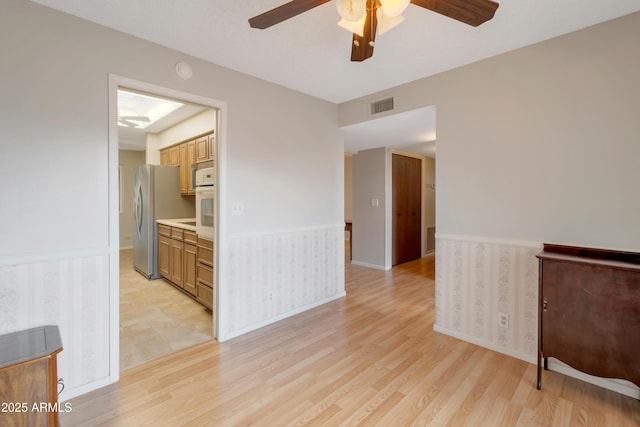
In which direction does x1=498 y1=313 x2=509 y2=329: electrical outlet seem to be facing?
toward the camera

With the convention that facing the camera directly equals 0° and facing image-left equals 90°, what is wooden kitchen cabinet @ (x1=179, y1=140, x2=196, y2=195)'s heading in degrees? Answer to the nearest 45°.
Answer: approximately 45°

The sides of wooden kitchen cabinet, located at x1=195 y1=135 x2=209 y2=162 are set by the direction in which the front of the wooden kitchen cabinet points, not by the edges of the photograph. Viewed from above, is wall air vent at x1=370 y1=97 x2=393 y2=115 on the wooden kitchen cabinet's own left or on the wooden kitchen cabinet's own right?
on the wooden kitchen cabinet's own left

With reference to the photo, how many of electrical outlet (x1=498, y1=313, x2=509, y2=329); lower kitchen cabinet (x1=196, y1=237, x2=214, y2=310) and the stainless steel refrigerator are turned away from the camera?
0

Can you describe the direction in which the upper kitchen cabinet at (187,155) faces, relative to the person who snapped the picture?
facing the viewer and to the left of the viewer

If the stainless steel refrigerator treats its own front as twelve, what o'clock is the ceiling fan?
The ceiling fan is roughly at 10 o'clock from the stainless steel refrigerator.

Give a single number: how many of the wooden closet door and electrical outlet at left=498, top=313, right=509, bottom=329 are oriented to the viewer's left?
0

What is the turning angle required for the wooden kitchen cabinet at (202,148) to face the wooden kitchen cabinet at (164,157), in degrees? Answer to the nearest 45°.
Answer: approximately 135° to its right

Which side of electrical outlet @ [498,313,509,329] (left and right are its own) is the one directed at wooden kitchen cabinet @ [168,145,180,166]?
right

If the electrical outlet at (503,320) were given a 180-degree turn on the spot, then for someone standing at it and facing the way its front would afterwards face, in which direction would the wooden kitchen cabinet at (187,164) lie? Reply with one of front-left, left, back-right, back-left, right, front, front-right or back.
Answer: left

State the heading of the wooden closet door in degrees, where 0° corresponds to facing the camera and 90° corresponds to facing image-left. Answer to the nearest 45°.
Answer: approximately 315°

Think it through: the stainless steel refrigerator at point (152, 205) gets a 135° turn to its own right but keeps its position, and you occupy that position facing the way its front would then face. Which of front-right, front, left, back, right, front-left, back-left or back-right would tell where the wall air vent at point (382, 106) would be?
back-right

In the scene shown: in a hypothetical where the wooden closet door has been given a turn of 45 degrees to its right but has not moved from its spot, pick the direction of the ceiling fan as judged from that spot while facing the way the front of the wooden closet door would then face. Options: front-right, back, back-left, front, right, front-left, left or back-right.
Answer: front
